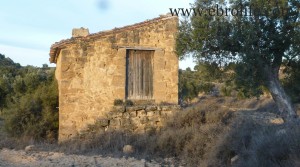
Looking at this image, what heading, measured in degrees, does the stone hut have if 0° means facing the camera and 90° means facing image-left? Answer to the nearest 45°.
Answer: approximately 0°

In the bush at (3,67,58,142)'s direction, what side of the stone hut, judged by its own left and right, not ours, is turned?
right

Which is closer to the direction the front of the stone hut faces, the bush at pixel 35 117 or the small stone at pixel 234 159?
the small stone

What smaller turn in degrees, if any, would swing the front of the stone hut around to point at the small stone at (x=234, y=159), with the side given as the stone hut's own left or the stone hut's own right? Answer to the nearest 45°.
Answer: approximately 45° to the stone hut's own left
